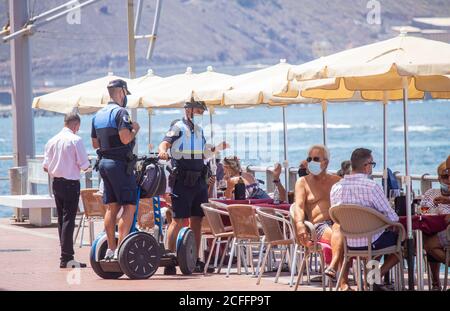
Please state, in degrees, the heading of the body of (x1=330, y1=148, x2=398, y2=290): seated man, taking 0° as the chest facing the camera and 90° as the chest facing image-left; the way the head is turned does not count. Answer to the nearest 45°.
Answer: approximately 225°

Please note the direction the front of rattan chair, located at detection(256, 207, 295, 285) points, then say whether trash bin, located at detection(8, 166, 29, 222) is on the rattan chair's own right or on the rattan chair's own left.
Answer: on the rattan chair's own left

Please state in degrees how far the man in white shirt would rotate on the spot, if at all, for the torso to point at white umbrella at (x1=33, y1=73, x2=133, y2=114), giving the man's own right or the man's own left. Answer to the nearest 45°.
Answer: approximately 45° to the man's own left

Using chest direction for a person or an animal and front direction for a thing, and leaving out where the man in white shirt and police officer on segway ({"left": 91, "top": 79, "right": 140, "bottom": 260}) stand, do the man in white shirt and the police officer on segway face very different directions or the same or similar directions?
same or similar directions

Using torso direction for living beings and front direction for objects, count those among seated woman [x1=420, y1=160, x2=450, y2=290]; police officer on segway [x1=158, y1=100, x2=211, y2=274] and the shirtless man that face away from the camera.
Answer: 0

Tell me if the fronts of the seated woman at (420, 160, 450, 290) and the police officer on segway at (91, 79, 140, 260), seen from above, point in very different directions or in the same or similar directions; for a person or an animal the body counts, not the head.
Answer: very different directions

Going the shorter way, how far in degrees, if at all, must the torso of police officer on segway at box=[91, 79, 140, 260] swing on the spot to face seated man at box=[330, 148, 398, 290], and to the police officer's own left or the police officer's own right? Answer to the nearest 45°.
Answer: approximately 90° to the police officer's own right

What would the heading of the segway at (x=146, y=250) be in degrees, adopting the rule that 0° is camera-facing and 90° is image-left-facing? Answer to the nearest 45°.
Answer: approximately 225°

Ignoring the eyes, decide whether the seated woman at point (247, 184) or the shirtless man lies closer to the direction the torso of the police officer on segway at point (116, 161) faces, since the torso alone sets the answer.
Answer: the seated woman

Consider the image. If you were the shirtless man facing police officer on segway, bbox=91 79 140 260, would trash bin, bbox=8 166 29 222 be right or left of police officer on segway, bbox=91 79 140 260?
right

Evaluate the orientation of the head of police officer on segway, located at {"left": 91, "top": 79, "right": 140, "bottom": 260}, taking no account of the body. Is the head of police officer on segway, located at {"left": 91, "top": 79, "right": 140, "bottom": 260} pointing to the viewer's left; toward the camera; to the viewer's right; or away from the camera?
to the viewer's right
